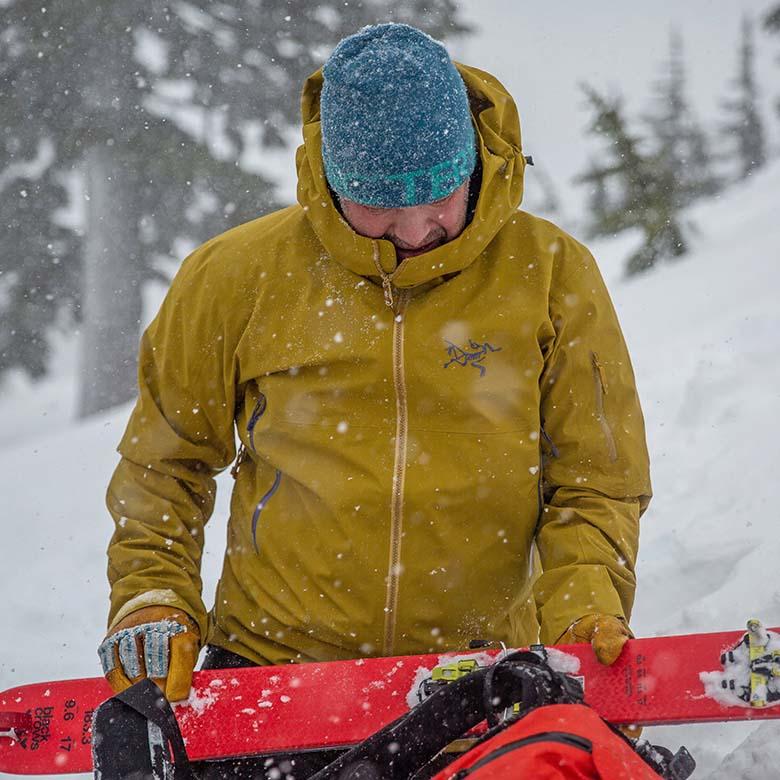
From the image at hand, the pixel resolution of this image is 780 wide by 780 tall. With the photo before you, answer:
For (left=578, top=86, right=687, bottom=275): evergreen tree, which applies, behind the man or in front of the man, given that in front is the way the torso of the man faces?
behind

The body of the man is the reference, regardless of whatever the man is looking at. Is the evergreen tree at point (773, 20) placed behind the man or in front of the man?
behind

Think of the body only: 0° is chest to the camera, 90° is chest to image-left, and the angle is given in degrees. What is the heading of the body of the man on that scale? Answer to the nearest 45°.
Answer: approximately 0°
